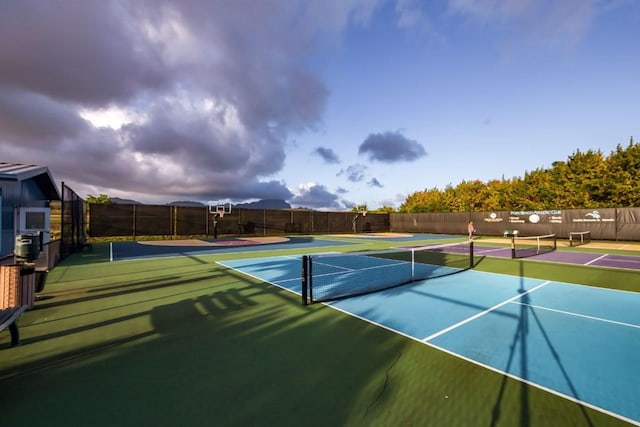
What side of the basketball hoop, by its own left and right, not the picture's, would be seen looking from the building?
front

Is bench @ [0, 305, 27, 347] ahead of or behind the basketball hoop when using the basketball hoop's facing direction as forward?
ahead

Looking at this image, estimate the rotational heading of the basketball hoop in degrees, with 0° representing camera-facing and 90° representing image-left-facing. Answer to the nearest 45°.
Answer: approximately 0°

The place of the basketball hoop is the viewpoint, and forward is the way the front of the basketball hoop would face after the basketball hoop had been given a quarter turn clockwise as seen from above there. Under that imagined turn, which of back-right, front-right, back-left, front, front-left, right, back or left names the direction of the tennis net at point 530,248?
back-left

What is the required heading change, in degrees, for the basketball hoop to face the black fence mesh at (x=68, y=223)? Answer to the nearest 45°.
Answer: approximately 45° to its right

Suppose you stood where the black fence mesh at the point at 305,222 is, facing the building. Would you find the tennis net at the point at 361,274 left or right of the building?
left

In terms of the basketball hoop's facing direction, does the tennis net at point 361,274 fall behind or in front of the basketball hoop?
in front
